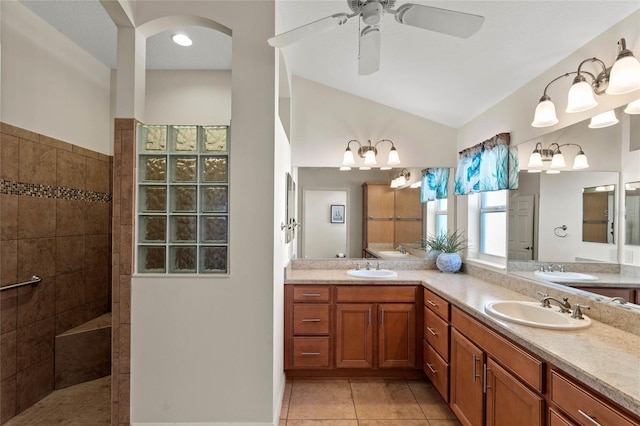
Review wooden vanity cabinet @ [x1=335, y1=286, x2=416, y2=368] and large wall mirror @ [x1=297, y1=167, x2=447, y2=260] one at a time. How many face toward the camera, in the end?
2

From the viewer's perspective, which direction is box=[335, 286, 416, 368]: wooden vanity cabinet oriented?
toward the camera

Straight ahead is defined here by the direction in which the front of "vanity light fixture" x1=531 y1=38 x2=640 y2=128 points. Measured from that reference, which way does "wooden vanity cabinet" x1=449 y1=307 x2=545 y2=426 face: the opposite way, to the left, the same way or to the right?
the same way

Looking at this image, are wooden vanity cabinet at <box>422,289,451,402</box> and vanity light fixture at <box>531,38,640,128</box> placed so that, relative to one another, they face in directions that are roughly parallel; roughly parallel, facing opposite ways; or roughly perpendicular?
roughly parallel

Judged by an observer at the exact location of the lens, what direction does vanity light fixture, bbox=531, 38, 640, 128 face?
facing the viewer and to the left of the viewer

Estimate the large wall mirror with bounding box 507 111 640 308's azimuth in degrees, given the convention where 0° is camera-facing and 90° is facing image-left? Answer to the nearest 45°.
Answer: approximately 45°

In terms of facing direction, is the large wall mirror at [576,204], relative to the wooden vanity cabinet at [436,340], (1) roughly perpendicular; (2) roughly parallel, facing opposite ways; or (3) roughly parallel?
roughly parallel

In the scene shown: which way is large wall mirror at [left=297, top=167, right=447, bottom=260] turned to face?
toward the camera

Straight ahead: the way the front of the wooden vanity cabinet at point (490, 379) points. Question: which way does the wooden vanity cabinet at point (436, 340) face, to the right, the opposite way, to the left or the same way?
the same way

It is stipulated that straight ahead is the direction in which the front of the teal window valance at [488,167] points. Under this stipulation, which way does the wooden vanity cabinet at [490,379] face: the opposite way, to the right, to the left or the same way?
the same way
